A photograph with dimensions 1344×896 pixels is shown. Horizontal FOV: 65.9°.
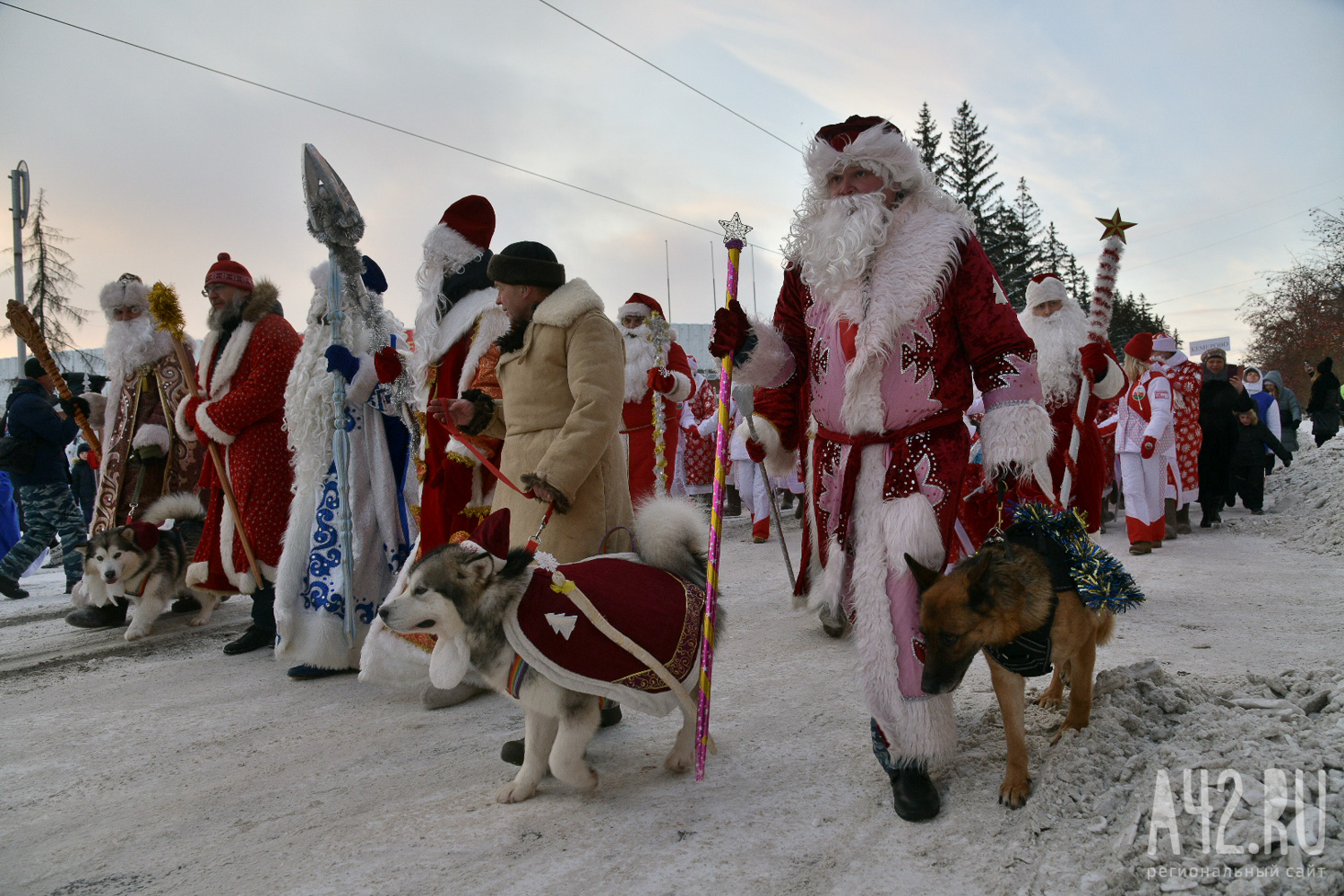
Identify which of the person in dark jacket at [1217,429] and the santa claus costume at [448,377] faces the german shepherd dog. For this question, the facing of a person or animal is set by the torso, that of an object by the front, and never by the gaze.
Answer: the person in dark jacket

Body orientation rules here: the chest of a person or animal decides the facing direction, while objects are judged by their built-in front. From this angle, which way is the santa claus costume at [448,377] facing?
to the viewer's left

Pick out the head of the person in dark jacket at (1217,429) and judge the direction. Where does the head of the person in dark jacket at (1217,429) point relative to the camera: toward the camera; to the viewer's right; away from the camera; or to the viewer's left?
toward the camera

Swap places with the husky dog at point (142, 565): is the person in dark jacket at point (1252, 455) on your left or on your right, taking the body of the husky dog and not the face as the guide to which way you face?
on your left

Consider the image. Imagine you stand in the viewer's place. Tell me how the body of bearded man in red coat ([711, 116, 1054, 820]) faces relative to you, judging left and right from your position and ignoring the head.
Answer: facing the viewer and to the left of the viewer

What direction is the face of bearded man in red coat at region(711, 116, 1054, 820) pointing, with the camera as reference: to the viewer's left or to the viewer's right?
to the viewer's left

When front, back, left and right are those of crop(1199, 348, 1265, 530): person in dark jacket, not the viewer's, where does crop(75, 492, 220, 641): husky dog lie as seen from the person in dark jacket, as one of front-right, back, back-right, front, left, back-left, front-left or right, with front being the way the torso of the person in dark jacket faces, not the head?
front-right

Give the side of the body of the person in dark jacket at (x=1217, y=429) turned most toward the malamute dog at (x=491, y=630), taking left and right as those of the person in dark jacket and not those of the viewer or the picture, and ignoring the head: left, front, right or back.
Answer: front

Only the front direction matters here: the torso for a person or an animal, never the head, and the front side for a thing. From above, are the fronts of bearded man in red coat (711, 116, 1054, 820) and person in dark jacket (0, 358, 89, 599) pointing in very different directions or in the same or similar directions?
very different directions

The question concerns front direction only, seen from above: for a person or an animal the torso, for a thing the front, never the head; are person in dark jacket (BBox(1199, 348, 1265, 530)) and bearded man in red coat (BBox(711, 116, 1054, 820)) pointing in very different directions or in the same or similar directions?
same or similar directions

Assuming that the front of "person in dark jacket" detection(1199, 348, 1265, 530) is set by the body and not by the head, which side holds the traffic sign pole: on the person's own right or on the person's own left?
on the person's own right
